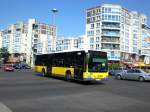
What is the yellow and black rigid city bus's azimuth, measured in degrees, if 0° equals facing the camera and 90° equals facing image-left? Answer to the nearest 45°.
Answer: approximately 315°

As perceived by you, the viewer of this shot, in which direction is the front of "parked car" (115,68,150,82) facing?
facing away from the viewer and to the left of the viewer

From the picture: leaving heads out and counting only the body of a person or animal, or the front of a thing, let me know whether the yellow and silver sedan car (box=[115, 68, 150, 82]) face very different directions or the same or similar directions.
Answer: very different directions
